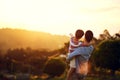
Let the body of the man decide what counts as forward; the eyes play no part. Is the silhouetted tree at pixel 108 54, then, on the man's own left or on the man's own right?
on the man's own right

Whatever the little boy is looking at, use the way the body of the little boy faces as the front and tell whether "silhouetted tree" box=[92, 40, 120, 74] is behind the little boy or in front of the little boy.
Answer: in front

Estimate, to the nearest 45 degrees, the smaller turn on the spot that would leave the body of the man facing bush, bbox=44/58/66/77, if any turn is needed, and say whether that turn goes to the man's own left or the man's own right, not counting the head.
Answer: approximately 45° to the man's own right

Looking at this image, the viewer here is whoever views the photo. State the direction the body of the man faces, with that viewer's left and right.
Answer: facing away from the viewer and to the left of the viewer

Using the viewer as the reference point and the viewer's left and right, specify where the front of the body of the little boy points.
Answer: facing away from the viewer and to the right of the viewer

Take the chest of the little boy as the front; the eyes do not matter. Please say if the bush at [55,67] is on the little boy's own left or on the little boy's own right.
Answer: on the little boy's own left
